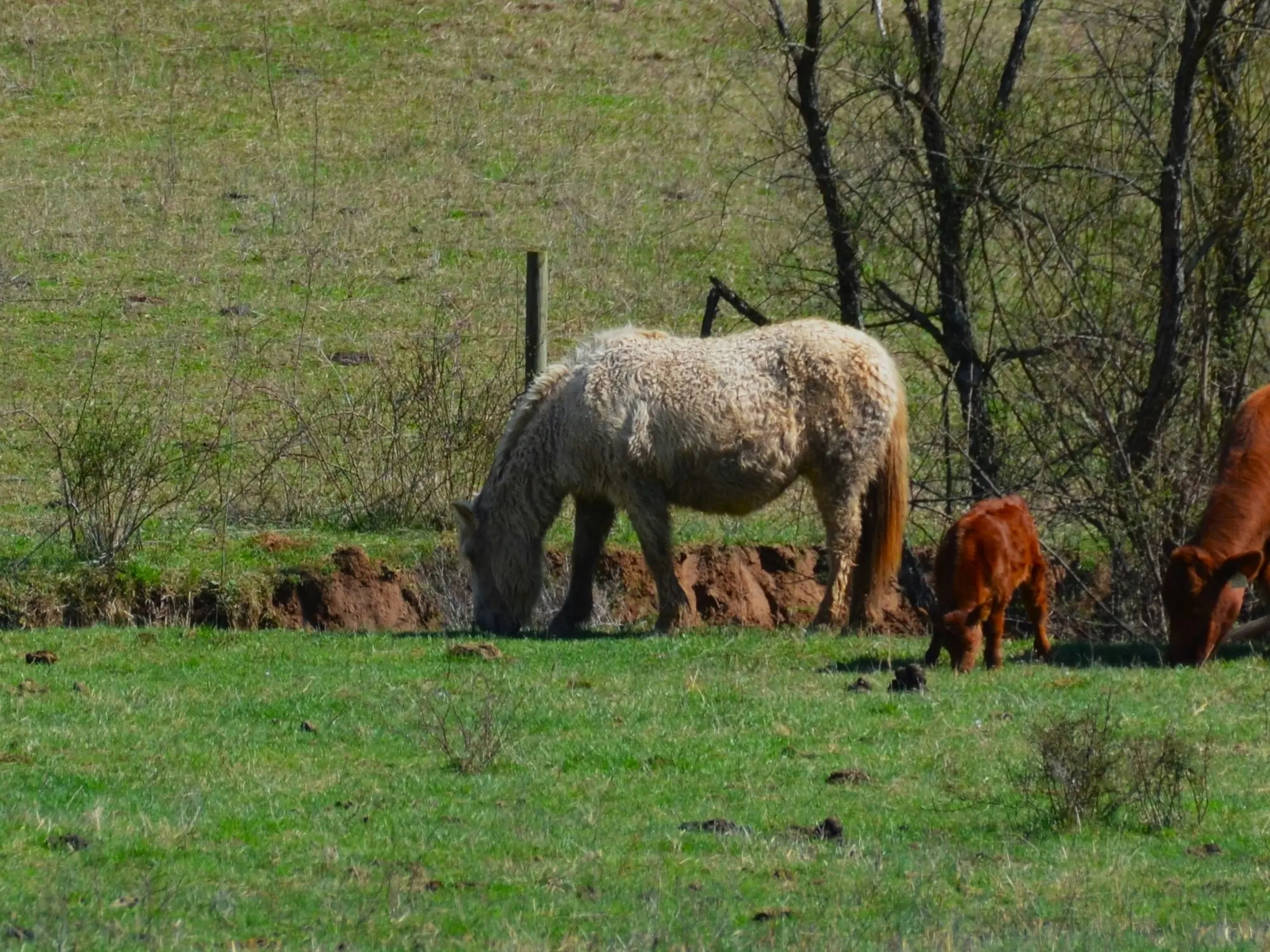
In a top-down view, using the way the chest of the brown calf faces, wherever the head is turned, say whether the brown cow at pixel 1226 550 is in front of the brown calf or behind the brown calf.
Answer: behind

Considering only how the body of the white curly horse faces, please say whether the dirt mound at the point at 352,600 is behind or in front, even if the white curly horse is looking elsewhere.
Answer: in front

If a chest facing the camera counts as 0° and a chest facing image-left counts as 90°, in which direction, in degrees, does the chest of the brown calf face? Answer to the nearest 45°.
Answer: approximately 45°

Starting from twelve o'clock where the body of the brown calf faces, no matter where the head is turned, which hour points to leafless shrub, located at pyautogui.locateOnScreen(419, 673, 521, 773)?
The leafless shrub is roughly at 12 o'clock from the brown calf.

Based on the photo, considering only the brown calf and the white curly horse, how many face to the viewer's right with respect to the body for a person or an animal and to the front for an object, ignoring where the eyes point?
0

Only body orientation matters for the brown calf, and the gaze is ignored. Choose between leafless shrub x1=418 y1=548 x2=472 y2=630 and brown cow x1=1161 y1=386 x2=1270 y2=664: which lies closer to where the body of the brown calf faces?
the leafless shrub

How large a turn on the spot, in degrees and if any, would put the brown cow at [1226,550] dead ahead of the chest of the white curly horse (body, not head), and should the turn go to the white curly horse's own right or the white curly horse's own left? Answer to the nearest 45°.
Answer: approximately 135° to the white curly horse's own left

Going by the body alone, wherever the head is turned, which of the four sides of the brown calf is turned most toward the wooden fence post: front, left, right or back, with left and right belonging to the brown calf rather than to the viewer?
right

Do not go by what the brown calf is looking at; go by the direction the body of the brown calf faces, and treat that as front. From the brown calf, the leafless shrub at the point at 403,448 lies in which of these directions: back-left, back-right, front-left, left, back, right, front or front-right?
right

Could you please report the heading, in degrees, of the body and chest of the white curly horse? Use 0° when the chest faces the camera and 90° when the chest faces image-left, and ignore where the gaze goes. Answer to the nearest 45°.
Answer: approximately 90°

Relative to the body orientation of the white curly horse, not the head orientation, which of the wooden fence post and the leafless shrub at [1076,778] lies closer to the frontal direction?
the wooden fence post

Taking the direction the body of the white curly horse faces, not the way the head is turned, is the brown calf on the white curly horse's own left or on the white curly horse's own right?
on the white curly horse's own left

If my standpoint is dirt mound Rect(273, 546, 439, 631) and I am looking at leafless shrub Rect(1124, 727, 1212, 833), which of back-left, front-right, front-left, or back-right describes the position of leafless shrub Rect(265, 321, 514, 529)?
back-left
